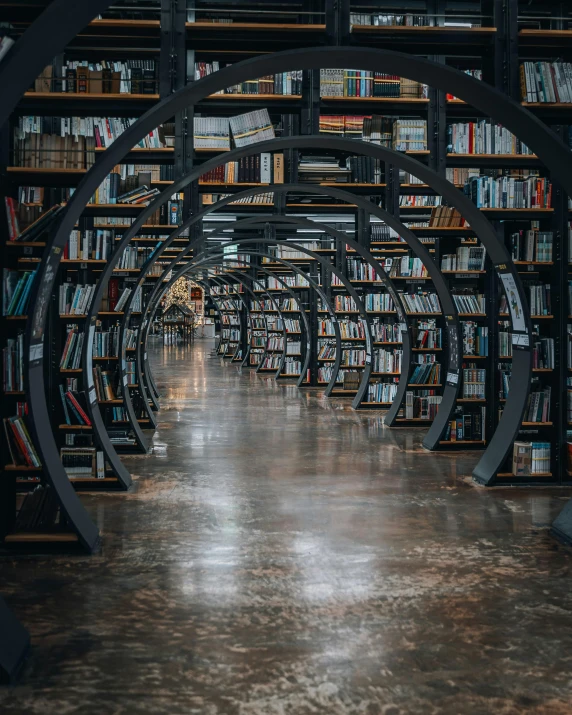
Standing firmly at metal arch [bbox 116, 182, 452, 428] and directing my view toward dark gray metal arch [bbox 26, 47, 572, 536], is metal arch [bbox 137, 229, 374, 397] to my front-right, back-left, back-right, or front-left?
back-right

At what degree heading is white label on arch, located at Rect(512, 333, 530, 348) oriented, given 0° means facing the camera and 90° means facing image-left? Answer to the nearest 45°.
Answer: approximately 0°

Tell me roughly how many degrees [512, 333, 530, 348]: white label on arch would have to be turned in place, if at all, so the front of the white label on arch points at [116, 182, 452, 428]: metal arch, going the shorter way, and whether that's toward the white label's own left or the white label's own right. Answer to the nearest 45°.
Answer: approximately 135° to the white label's own right
